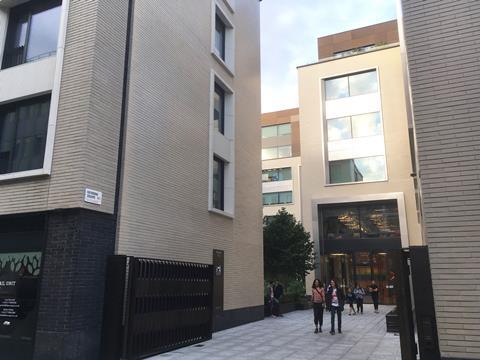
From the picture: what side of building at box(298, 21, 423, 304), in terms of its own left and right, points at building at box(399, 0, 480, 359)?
front

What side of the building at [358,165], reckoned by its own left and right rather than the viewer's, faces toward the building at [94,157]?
front

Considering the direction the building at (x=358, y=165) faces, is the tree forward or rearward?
forward

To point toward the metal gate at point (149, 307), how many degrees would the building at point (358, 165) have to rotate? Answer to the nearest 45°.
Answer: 0° — it already faces it

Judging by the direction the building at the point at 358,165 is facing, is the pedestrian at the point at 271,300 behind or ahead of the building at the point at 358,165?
ahead

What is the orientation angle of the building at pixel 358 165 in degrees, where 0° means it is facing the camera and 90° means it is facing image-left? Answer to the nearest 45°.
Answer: approximately 0°
